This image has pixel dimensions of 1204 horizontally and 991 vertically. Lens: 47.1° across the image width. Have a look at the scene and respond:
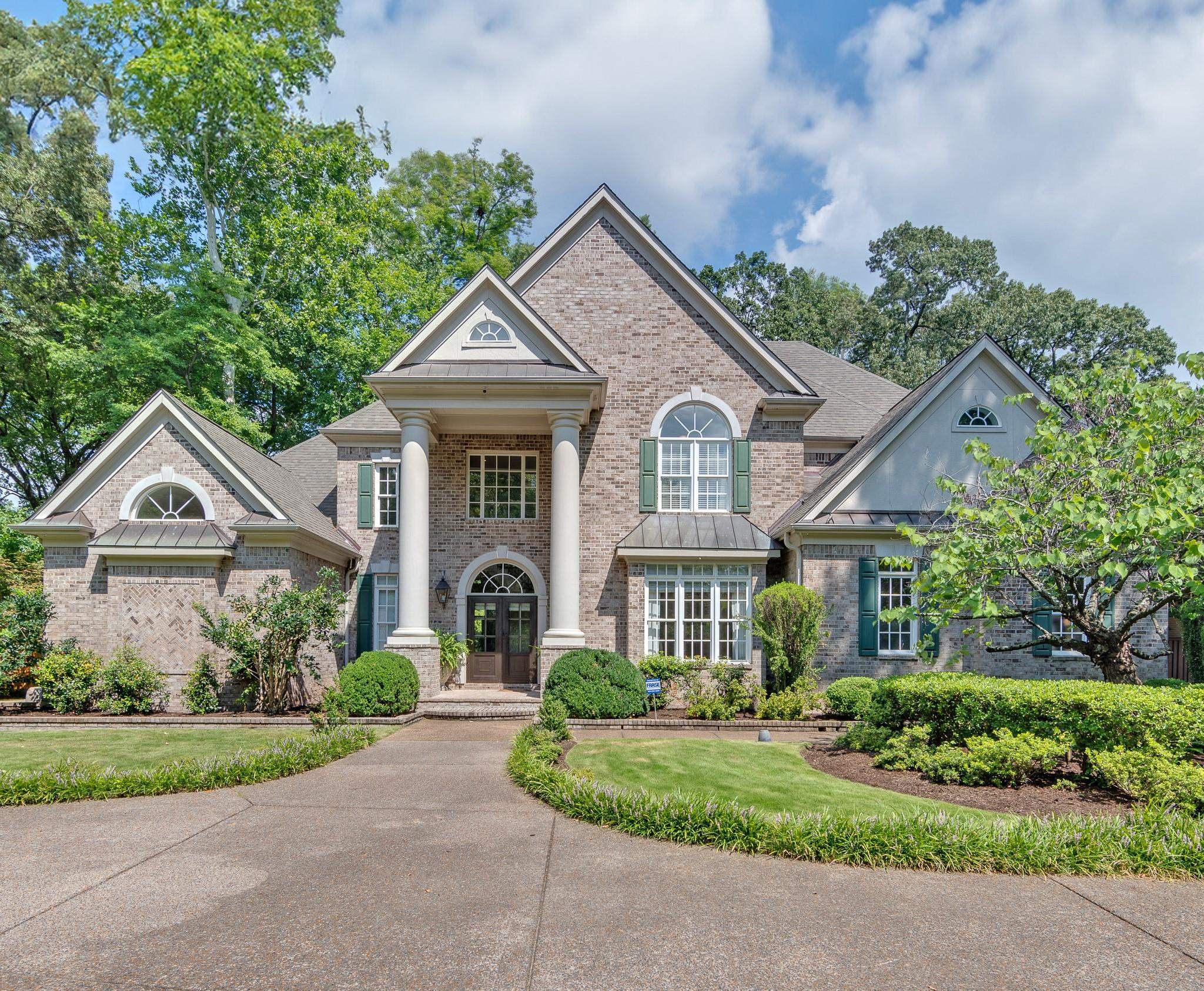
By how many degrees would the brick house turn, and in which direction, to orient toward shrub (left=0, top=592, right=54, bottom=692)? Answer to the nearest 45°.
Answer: approximately 90° to its right

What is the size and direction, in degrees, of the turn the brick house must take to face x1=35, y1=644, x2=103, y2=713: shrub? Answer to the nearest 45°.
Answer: approximately 90° to its right

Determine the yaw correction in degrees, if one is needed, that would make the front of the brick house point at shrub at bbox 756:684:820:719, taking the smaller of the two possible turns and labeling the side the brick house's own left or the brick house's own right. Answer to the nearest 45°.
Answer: approximately 45° to the brick house's own left

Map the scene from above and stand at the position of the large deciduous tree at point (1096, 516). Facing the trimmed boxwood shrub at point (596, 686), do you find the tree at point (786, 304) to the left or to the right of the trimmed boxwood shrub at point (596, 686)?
right

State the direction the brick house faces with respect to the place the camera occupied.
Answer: facing the viewer

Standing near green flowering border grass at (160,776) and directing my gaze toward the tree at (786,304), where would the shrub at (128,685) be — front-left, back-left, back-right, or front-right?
front-left

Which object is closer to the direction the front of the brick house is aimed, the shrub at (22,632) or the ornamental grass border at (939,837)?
the ornamental grass border

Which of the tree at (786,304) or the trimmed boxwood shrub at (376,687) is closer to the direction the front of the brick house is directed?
the trimmed boxwood shrub

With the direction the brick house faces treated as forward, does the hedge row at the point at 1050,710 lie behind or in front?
in front

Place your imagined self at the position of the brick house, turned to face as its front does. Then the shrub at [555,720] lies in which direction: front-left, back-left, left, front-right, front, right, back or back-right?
front

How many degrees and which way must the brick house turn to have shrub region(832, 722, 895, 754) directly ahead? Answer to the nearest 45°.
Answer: approximately 45° to its left

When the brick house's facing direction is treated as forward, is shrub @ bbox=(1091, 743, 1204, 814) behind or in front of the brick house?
in front
